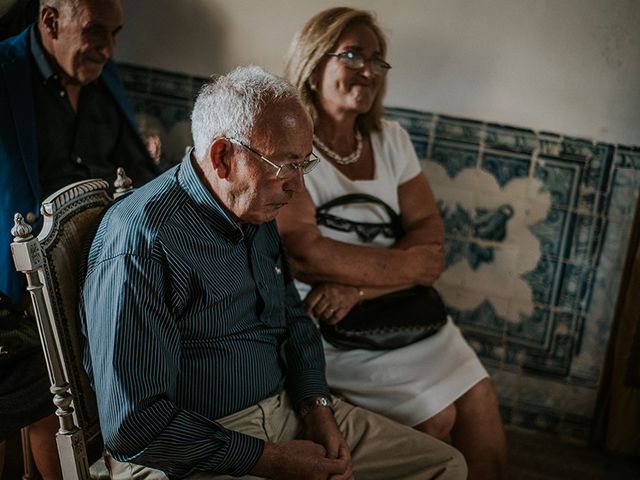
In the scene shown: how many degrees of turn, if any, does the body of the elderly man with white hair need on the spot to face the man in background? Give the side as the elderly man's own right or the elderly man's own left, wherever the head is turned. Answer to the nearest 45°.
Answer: approximately 180°

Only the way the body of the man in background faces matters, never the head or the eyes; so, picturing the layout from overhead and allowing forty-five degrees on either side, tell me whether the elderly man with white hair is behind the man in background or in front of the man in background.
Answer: in front

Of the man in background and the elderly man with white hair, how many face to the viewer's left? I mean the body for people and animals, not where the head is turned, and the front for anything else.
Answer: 0

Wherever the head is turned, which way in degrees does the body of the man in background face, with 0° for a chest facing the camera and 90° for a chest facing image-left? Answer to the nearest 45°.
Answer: approximately 315°

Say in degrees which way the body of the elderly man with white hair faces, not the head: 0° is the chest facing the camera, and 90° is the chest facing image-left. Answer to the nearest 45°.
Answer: approximately 315°
